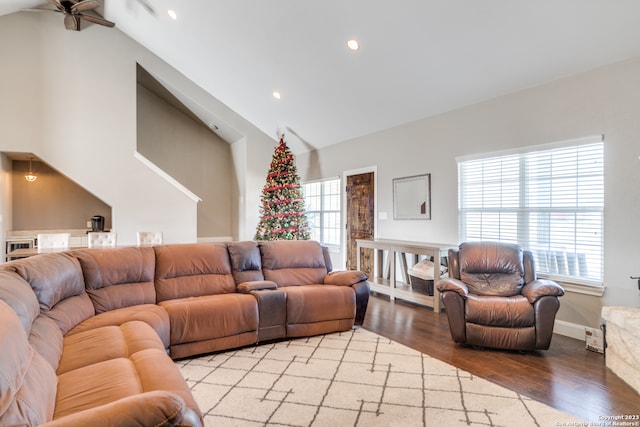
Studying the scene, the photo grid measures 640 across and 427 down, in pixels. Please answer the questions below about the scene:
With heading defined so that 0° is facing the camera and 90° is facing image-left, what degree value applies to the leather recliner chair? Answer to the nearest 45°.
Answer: approximately 0°

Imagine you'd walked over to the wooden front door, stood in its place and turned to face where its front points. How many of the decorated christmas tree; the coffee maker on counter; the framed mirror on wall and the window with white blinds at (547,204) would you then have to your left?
2

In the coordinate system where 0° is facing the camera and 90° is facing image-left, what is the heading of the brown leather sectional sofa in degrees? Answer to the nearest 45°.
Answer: approximately 315°

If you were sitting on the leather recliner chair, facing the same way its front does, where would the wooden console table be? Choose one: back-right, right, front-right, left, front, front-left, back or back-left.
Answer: back-right

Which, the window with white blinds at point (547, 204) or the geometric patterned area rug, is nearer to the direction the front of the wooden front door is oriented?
the geometric patterned area rug

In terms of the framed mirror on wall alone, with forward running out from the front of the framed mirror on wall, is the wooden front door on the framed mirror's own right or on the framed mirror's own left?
on the framed mirror's own right

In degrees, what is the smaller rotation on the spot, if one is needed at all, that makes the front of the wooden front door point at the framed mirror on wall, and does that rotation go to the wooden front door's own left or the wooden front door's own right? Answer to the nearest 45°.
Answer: approximately 90° to the wooden front door's own left

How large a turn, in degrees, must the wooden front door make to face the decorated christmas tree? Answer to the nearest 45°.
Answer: approximately 45° to its right

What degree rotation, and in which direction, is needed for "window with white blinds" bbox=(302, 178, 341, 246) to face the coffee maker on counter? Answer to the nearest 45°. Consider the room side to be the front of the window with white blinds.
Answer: approximately 45° to its right
